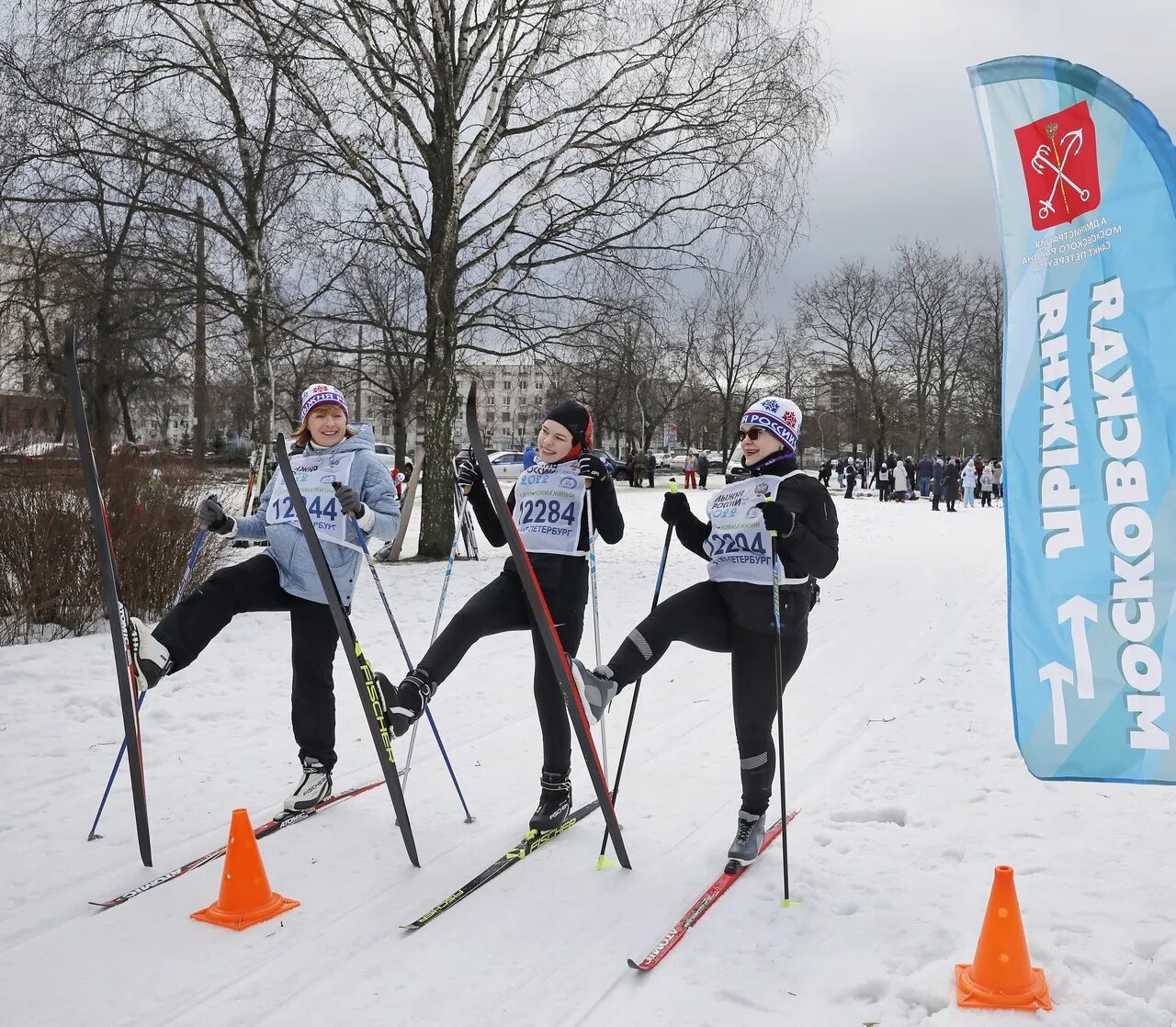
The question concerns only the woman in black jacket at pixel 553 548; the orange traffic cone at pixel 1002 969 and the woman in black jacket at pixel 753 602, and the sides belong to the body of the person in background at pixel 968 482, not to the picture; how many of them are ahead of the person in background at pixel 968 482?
3

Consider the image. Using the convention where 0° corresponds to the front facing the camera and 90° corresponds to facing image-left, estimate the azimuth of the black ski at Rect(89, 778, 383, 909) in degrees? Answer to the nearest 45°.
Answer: approximately 45°

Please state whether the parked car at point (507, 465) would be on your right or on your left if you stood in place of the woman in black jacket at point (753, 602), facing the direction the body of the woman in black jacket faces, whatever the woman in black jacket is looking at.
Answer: on your right

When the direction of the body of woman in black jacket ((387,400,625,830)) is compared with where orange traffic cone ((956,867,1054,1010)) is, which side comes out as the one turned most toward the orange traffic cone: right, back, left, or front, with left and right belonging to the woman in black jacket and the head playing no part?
left

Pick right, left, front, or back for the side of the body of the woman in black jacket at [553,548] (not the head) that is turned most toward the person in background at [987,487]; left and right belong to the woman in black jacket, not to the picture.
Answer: back

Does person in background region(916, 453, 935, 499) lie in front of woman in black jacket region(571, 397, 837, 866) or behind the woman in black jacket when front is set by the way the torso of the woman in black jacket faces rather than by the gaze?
behind

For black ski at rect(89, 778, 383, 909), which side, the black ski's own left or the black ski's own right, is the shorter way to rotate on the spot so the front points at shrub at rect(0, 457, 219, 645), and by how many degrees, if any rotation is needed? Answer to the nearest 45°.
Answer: approximately 135° to the black ski's own right

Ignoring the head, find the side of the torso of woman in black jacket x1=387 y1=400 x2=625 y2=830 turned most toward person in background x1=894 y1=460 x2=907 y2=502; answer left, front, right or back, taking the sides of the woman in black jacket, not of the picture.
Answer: back

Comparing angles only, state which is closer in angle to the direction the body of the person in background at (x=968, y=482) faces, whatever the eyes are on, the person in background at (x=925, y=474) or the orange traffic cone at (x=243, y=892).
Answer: the orange traffic cone

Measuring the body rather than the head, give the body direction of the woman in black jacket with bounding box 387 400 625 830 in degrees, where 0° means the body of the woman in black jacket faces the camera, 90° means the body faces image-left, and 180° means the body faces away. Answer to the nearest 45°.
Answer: approximately 45°
